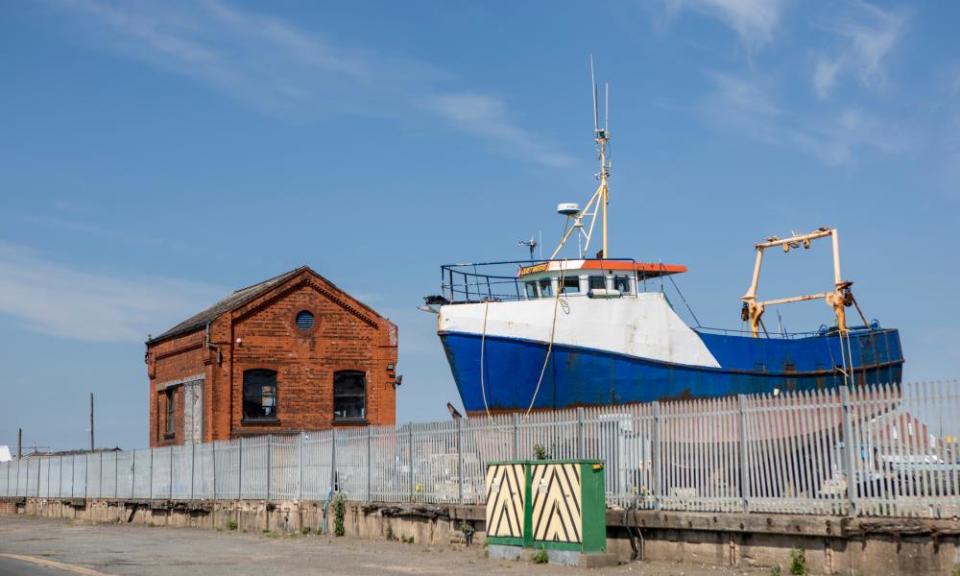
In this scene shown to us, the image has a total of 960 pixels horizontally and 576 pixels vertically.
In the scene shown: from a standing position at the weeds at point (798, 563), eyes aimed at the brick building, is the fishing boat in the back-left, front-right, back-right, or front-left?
front-right

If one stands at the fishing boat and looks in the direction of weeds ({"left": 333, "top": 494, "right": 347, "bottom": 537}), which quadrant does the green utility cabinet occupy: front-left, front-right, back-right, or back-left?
front-left

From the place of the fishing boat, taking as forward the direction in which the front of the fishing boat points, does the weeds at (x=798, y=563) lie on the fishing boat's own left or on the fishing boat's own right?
on the fishing boat's own left

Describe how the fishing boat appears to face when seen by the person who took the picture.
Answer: facing the viewer and to the left of the viewer

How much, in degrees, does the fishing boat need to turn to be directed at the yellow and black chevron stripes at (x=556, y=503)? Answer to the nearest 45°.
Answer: approximately 45° to its left

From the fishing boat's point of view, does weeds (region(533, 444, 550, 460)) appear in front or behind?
in front

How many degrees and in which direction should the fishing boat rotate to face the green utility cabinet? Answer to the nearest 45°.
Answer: approximately 45° to its left

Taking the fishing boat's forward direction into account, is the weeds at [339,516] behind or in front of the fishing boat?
in front
